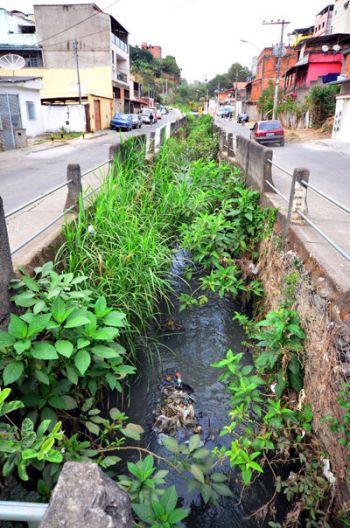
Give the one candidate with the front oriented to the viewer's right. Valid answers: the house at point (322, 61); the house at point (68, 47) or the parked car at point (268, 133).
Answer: the house at point (68, 47)

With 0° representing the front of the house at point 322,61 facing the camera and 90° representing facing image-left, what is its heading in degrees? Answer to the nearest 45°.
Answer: approximately 45°

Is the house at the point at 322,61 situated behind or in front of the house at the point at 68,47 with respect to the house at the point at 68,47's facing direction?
in front

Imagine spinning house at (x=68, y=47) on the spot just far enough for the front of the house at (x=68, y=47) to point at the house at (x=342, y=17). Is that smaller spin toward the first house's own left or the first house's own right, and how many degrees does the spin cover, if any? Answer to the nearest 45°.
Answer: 0° — it already faces it

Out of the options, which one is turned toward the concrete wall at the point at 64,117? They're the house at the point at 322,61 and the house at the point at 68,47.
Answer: the house at the point at 322,61

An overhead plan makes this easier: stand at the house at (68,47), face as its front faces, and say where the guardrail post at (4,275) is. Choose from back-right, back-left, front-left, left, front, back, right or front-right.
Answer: right

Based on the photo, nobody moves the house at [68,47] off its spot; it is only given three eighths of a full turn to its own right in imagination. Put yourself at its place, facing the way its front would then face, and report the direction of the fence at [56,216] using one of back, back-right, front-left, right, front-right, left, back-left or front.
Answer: front-left

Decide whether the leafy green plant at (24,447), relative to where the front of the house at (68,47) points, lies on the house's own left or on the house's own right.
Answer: on the house's own right

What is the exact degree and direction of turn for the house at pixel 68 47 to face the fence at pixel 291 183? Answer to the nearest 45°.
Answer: approximately 90° to its right

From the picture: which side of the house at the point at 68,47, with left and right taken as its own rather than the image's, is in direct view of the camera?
right

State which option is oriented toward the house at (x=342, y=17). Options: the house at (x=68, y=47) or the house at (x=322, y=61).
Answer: the house at (x=68, y=47)

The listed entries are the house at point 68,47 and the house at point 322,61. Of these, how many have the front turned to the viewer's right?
1

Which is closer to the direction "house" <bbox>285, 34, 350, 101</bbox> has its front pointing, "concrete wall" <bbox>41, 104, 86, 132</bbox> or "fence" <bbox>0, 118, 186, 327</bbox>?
the concrete wall
